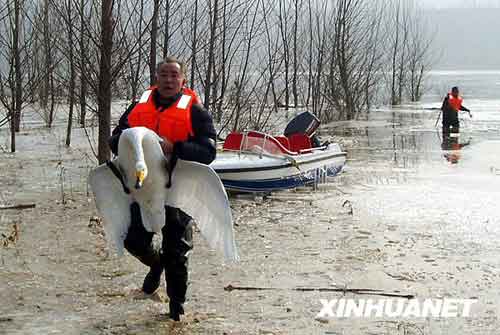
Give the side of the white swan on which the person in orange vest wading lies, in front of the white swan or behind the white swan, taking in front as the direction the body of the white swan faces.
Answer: behind

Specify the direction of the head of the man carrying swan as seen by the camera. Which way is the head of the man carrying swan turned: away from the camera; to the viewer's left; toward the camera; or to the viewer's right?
toward the camera

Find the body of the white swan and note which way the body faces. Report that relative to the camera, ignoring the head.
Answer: toward the camera
